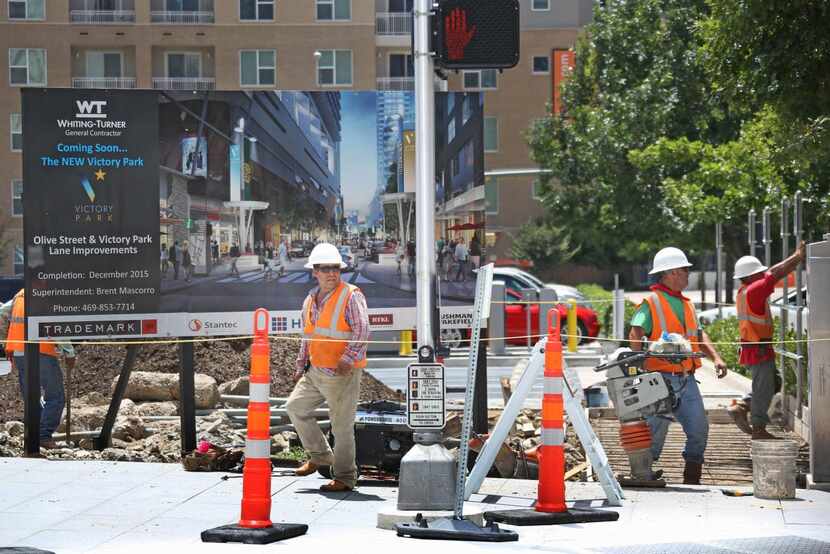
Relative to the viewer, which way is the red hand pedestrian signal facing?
toward the camera

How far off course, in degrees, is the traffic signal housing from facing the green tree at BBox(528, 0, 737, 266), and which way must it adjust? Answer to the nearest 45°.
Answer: approximately 180°

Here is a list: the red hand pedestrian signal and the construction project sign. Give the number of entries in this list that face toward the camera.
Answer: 2

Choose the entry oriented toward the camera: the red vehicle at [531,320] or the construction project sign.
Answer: the construction project sign

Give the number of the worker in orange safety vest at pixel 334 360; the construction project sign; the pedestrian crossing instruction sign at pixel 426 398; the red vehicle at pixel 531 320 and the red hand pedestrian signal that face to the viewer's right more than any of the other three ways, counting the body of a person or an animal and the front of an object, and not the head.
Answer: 1

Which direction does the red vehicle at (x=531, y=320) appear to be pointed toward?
to the viewer's right

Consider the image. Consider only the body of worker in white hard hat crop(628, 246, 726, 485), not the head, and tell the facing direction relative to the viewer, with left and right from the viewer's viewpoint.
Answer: facing the viewer and to the right of the viewer

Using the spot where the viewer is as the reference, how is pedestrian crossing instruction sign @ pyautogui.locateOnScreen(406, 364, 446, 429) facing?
facing the viewer

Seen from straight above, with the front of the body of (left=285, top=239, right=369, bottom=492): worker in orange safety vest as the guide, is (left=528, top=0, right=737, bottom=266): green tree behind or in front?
behind

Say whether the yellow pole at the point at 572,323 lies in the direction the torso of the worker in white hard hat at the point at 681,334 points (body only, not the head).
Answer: no

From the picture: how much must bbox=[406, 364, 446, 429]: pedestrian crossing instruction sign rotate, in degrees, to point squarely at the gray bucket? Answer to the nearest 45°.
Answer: approximately 90° to its left

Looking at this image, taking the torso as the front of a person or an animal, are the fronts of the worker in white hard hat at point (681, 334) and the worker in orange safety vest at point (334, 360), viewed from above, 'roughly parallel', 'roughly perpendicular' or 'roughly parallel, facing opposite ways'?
roughly perpendicular
